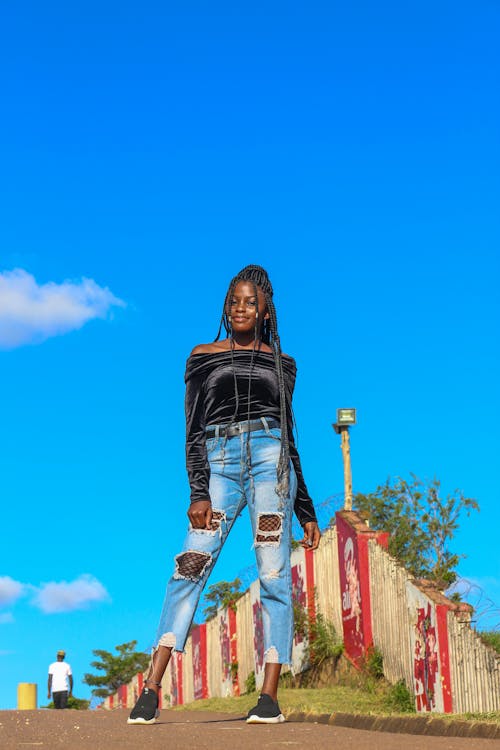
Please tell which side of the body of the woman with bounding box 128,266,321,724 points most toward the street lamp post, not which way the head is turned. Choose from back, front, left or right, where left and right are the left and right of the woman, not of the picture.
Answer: back

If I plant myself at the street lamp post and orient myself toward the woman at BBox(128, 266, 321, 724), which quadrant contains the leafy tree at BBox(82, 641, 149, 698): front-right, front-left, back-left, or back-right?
back-right

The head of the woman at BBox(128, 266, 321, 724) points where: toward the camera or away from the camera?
toward the camera

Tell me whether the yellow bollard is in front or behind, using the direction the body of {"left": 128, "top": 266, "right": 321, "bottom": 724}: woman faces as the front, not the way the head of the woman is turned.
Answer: behind

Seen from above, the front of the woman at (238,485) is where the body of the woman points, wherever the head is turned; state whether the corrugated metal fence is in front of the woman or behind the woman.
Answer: behind

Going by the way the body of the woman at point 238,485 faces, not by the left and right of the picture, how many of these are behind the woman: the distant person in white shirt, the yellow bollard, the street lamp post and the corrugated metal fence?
4

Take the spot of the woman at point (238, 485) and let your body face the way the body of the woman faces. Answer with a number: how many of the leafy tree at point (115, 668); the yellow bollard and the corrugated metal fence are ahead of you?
0

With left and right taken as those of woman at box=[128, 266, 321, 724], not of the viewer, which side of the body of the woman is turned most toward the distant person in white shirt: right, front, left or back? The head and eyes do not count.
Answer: back

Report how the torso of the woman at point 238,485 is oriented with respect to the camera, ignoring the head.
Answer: toward the camera

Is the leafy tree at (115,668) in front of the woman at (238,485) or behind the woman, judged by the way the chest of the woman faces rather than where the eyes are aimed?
behind
